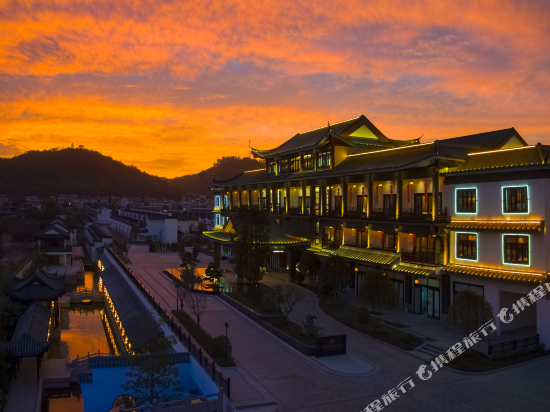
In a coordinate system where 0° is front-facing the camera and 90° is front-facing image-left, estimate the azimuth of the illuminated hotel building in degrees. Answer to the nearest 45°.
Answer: approximately 45°

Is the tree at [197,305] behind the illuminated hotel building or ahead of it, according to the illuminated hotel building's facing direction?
ahead

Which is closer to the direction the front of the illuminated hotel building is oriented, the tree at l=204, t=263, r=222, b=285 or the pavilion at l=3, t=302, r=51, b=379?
the pavilion

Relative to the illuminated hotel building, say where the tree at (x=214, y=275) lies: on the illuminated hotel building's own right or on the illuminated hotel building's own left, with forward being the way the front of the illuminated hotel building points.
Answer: on the illuminated hotel building's own right

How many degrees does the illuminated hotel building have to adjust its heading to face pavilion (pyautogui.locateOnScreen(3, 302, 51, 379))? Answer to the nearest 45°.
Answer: approximately 45° to its right

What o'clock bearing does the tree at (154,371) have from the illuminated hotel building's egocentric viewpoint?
The tree is roughly at 12 o'clock from the illuminated hotel building.

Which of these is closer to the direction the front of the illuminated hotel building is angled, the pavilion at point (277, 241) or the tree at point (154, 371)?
the tree

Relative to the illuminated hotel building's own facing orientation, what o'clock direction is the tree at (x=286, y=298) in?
The tree is roughly at 1 o'clock from the illuminated hotel building.
